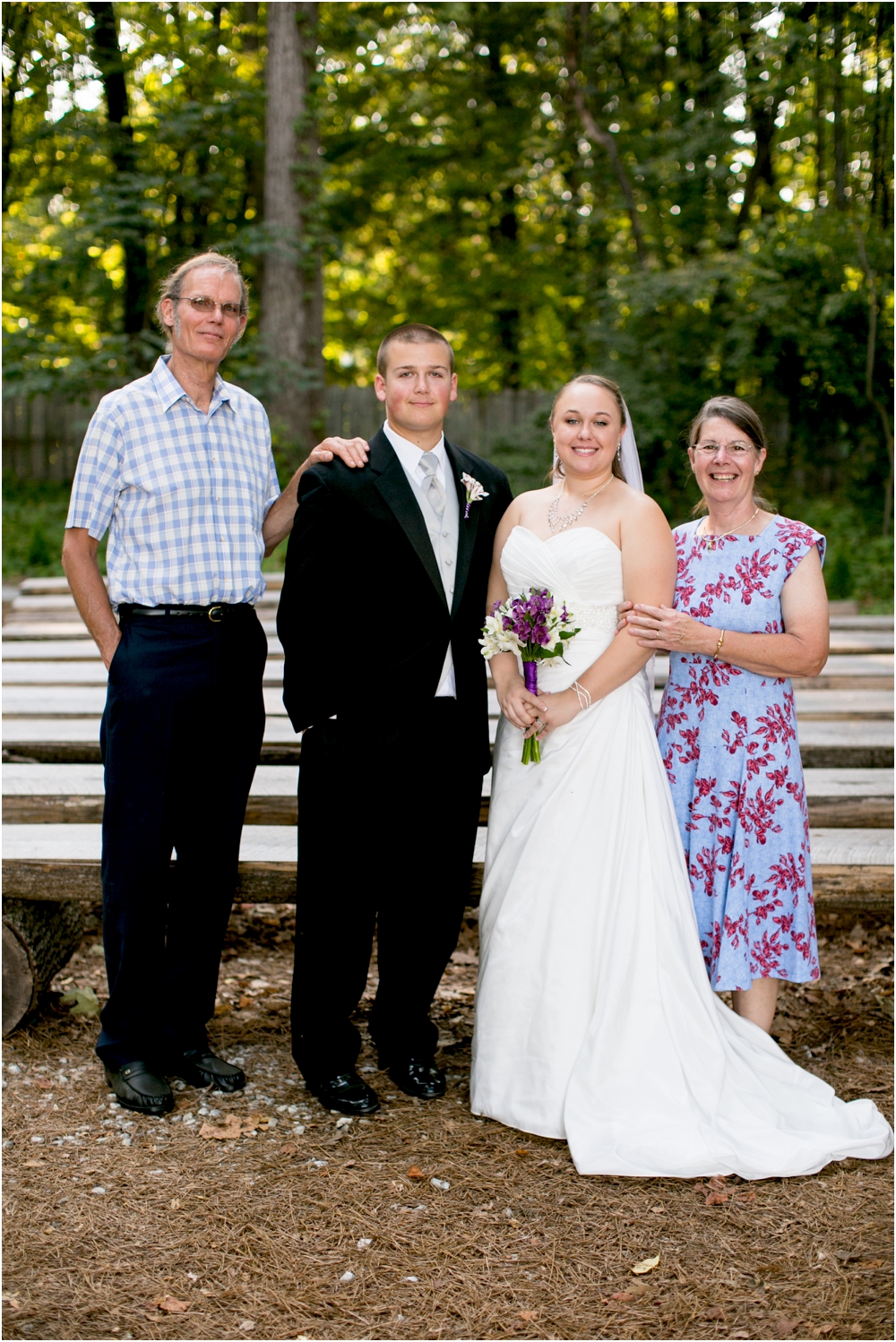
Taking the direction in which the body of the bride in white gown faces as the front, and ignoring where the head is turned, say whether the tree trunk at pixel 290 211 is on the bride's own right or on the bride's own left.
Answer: on the bride's own right

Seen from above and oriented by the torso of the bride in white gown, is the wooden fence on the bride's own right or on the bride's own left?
on the bride's own right

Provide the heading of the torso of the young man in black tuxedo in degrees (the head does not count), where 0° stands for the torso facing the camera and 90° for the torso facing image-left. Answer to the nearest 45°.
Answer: approximately 315°

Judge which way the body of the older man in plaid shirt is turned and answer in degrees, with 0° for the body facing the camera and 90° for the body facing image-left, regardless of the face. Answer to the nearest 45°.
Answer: approximately 315°

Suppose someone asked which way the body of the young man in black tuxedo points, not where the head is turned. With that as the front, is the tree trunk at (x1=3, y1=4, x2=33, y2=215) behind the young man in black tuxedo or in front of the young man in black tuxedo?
behind

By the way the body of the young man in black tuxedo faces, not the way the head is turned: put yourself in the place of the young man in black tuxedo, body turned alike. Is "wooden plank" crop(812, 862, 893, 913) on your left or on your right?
on your left

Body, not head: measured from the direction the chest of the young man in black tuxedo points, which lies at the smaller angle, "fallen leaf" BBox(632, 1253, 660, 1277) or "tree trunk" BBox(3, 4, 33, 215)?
the fallen leaf
